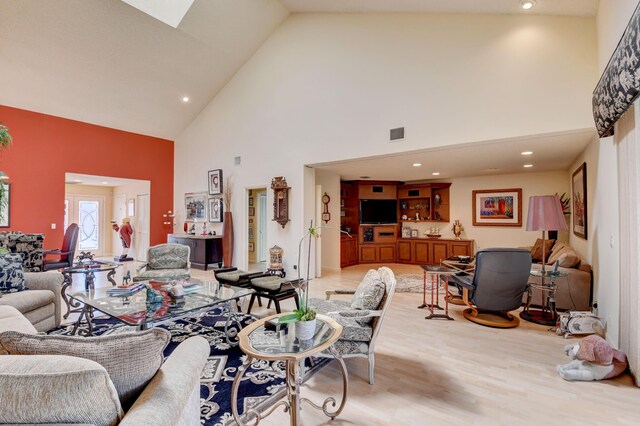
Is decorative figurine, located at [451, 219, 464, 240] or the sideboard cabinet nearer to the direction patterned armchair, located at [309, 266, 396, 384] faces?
the sideboard cabinet

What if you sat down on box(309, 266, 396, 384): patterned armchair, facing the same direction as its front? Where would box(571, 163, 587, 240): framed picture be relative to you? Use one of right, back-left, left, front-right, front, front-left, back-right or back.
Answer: back-right

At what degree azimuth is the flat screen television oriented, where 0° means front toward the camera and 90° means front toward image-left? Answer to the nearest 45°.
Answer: approximately 0°

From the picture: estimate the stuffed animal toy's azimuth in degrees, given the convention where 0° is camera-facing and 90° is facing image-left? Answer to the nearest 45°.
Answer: approximately 90°

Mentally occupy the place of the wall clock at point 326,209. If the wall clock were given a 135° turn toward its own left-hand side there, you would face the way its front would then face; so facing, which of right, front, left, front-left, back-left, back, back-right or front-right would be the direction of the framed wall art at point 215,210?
back-left

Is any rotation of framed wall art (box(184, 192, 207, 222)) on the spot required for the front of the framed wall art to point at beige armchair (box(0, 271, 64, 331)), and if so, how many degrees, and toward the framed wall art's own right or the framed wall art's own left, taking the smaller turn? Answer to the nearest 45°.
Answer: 0° — it already faces it

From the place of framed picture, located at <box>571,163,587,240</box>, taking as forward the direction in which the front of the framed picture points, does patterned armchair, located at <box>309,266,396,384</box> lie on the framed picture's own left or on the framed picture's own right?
on the framed picture's own left

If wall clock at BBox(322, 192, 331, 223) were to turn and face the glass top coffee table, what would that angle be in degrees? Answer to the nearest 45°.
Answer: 0° — it already faces it

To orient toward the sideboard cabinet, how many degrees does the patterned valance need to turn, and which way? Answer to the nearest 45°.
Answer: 0° — it already faces it

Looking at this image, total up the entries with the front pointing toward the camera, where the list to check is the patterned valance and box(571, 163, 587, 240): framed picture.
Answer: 0

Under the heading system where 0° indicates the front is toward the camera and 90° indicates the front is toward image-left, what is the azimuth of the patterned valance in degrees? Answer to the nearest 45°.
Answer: approximately 90°

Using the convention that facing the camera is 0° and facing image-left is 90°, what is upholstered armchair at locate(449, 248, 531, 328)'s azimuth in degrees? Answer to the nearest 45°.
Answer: approximately 135°
